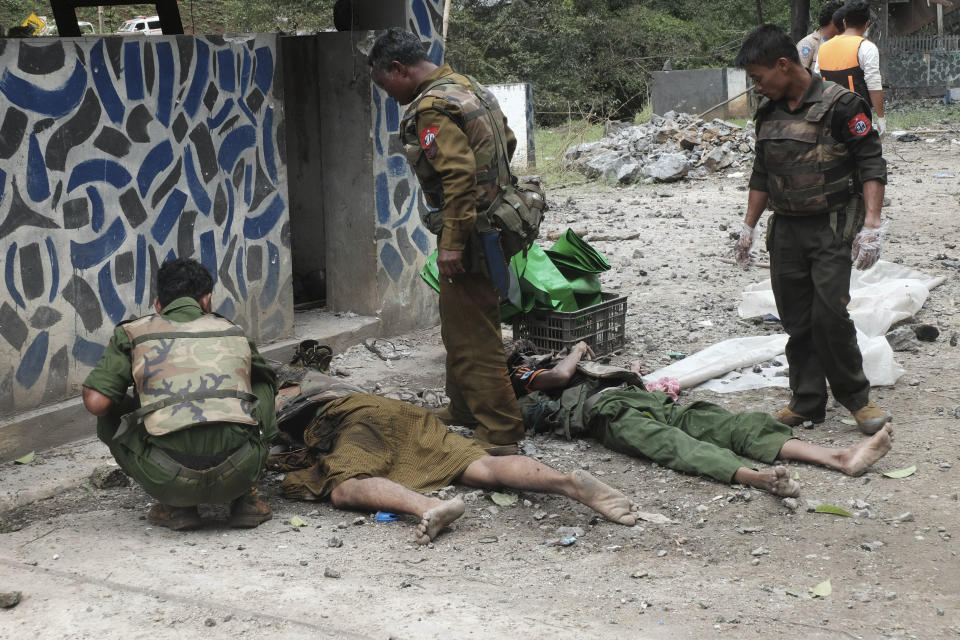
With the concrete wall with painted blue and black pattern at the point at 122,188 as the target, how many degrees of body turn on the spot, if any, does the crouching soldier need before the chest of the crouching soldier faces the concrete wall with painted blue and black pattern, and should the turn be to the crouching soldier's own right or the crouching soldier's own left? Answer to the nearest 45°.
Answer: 0° — they already face it

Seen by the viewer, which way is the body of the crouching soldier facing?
away from the camera

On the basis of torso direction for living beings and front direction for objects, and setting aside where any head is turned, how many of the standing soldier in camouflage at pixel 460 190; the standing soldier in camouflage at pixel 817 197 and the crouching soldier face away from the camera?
1

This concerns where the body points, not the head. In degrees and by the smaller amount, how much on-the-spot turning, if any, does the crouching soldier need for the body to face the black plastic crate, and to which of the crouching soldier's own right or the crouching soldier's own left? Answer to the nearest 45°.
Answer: approximately 45° to the crouching soldier's own right

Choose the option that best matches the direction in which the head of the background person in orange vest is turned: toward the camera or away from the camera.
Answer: away from the camera

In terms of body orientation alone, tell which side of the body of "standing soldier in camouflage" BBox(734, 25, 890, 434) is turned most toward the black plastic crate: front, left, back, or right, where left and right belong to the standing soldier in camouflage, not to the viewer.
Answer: right
